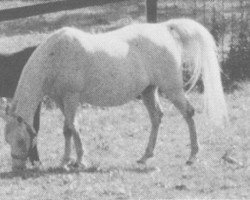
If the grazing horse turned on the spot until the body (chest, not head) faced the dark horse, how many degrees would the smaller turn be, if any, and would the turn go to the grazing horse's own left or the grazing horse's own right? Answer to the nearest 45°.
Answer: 0° — it already faces it

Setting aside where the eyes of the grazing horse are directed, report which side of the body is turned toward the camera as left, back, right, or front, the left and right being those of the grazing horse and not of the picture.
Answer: left

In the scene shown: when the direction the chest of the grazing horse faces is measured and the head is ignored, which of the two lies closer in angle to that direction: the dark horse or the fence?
the dark horse

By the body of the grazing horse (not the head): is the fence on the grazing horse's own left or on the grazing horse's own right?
on the grazing horse's own right
